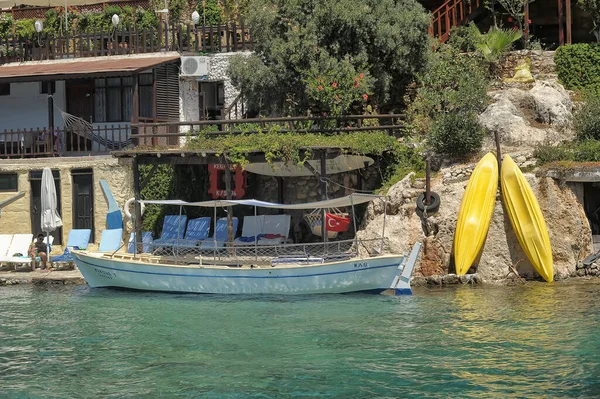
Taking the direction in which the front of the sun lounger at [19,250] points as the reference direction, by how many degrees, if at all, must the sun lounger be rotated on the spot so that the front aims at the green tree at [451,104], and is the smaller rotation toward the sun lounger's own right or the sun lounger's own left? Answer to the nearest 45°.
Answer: approximately 135° to the sun lounger's own left

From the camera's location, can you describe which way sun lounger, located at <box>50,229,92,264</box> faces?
facing the viewer and to the left of the viewer

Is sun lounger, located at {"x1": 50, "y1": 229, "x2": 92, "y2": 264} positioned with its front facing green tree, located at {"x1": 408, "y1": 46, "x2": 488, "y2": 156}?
no

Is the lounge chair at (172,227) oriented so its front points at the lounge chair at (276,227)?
no

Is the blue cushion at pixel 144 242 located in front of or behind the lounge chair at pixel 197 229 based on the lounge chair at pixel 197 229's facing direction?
in front

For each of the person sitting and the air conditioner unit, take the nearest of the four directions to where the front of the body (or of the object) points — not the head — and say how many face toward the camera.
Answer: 2

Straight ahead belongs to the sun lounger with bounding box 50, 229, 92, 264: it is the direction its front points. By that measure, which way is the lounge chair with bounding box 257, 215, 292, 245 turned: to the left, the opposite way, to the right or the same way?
the same way

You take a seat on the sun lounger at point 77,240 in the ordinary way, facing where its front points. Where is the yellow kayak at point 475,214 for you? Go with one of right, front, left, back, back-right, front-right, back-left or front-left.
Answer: left

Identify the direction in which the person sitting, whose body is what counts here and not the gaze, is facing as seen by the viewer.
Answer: toward the camera

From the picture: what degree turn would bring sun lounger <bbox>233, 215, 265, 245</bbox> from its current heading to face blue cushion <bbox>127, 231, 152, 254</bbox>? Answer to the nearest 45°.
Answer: approximately 45° to its right

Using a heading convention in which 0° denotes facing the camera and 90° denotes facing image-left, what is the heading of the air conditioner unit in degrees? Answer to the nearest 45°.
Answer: approximately 0°

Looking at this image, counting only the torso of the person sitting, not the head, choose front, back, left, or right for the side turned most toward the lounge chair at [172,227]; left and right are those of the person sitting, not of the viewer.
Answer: left

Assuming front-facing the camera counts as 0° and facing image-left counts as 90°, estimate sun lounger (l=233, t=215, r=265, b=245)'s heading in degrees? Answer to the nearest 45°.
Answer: approximately 45°
